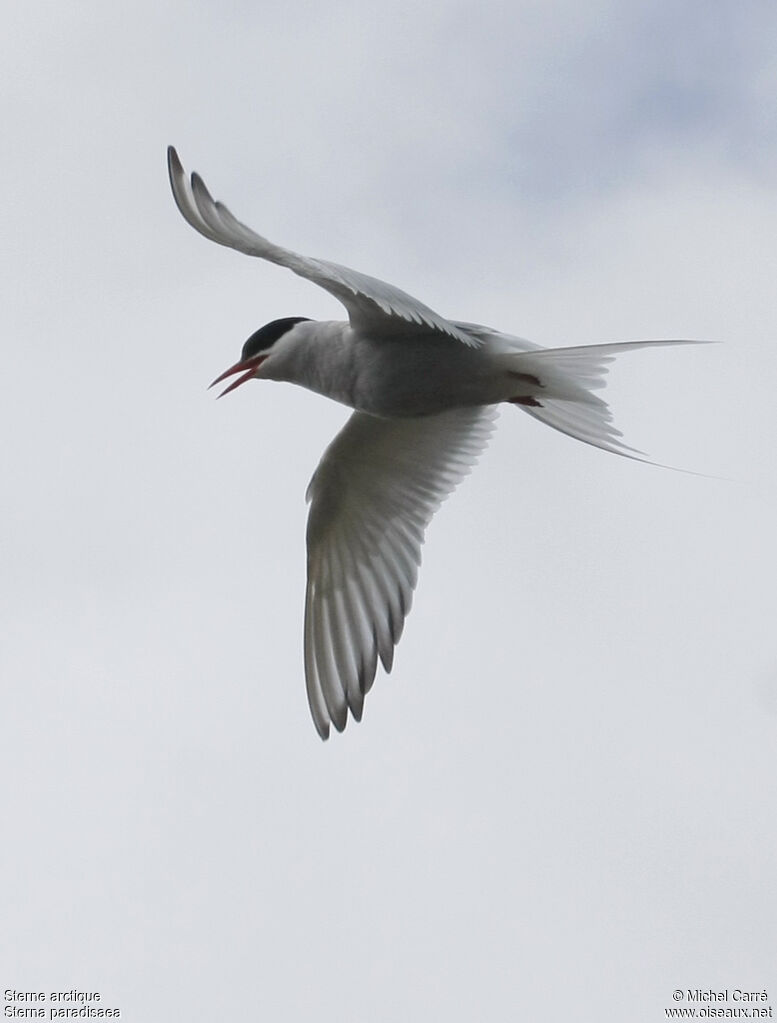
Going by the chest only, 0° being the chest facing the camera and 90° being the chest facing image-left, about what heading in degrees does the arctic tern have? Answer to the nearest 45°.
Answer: approximately 90°
